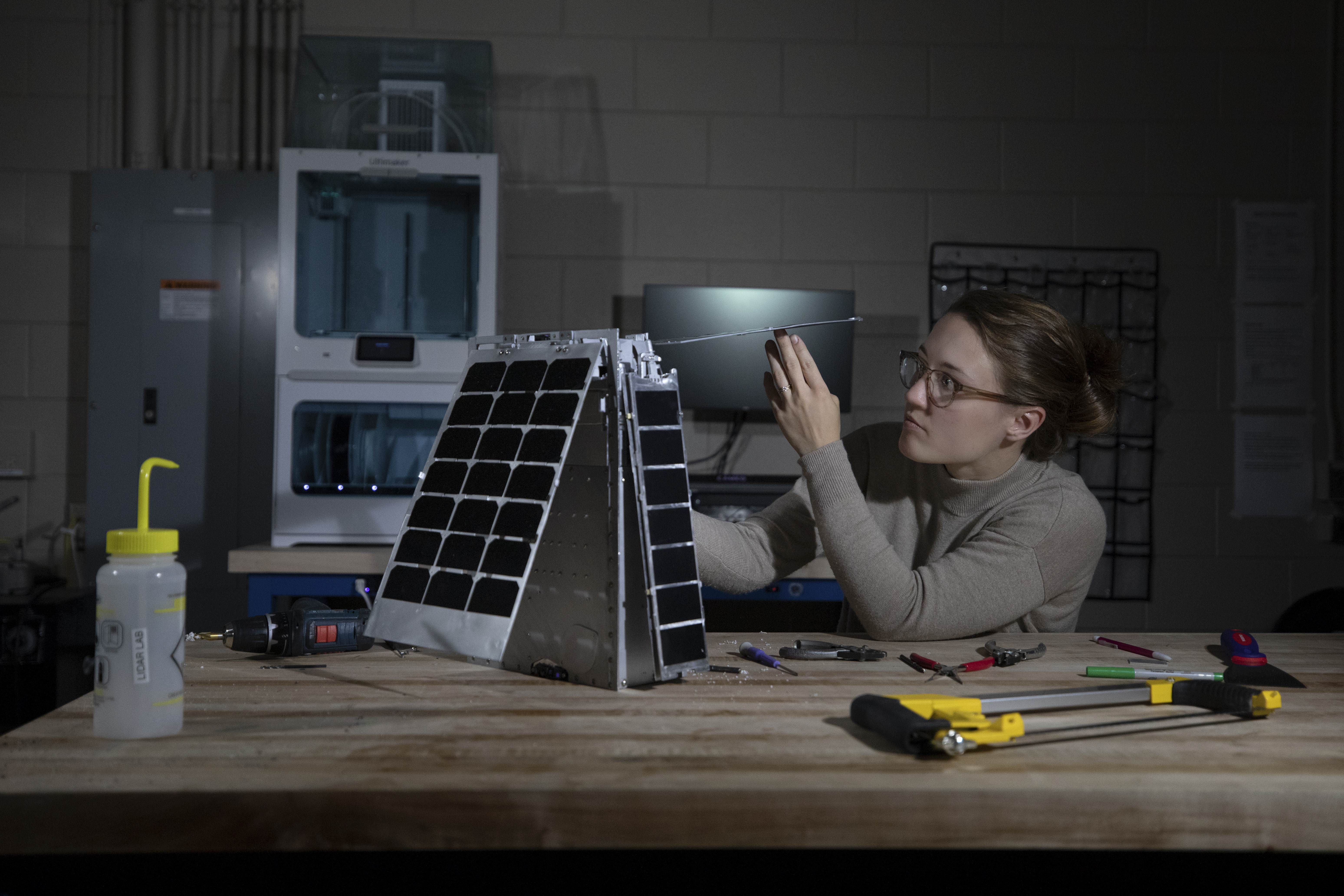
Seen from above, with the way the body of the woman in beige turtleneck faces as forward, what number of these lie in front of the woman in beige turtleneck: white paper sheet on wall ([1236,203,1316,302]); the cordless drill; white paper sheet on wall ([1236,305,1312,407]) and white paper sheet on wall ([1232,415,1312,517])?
1

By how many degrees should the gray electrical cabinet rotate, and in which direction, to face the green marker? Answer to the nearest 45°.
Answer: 0° — it already faces it

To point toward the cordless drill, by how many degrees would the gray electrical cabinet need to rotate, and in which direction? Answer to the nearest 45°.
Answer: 0° — it already faces it

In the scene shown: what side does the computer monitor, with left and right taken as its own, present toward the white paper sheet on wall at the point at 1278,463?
left

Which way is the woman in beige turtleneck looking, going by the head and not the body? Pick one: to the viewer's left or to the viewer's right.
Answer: to the viewer's left

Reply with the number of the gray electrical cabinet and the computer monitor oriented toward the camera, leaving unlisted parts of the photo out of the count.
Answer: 2

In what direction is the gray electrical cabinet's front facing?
toward the camera

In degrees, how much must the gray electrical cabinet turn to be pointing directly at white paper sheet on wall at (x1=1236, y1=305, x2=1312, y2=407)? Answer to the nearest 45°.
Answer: approximately 90° to its left

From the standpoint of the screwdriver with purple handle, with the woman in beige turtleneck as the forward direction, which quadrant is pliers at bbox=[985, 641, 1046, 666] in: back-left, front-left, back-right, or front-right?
front-right

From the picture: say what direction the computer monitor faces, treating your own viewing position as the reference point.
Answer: facing the viewer

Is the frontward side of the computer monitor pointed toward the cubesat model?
yes

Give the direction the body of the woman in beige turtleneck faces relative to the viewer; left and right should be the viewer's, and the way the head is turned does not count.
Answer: facing the viewer and to the left of the viewer

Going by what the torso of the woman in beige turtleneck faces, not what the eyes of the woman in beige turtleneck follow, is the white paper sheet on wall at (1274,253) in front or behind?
behind

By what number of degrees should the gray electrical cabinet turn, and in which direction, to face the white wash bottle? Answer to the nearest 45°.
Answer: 0° — it already faces it
